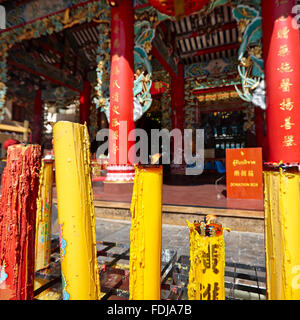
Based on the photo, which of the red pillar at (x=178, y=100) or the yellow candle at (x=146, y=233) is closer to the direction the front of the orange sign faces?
the yellow candle

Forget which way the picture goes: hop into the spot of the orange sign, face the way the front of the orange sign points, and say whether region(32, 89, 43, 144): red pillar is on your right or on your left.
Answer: on your right

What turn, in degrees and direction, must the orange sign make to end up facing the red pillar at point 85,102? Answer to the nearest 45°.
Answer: approximately 135° to its right

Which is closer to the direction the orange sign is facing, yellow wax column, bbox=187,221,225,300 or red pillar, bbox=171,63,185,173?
the yellow wax column

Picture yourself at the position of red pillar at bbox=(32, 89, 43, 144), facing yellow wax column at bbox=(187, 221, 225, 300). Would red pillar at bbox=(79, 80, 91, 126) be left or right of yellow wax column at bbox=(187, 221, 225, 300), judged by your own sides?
left

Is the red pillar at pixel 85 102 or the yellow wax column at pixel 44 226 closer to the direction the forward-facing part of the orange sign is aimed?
the yellow wax column

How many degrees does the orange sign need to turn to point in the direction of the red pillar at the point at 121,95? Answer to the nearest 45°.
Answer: approximately 90° to its right

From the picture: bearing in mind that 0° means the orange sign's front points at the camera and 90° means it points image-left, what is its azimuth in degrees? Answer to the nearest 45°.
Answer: approximately 0°

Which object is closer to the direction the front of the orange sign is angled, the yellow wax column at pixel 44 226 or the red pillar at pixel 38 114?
the yellow wax column

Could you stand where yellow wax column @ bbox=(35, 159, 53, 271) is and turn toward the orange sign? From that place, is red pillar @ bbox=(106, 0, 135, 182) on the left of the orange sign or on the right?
left

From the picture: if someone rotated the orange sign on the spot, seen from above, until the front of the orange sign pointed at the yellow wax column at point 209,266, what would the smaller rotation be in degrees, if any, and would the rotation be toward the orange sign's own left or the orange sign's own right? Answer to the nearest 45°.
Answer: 0° — it already faces it

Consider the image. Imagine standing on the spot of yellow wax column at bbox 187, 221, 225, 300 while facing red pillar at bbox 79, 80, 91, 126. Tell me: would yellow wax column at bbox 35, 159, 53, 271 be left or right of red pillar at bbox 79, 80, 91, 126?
left

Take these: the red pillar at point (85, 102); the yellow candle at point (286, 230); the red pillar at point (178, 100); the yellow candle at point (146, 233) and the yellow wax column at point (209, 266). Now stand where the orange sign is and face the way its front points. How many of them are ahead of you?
3

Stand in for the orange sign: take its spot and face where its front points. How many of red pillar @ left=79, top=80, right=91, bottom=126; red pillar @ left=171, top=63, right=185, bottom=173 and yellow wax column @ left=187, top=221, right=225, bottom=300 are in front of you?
1
